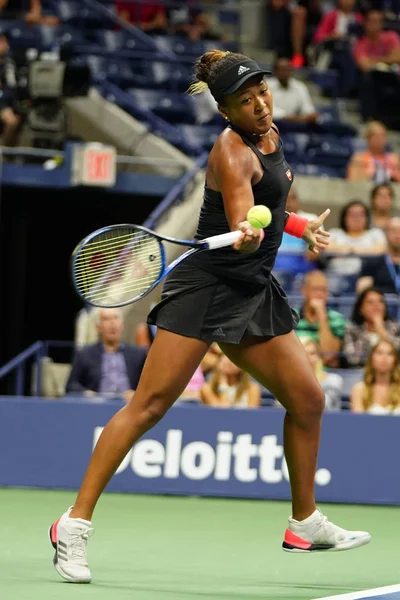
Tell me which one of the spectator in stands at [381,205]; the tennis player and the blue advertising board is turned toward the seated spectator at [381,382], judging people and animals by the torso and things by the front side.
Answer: the spectator in stands

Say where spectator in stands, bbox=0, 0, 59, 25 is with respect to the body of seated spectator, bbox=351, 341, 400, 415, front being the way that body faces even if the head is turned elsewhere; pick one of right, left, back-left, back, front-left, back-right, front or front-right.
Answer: back-right

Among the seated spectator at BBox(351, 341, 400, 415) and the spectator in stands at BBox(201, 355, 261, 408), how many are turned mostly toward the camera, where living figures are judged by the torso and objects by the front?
2

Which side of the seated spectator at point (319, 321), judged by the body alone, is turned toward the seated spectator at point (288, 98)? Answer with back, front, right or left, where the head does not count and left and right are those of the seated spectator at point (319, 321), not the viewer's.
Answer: back

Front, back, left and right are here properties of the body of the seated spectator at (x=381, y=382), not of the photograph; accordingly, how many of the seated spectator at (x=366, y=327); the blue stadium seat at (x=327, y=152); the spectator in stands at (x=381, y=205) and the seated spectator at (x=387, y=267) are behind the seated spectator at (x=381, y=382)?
4

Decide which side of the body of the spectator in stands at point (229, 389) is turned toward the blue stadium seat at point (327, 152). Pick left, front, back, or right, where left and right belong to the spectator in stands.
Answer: back

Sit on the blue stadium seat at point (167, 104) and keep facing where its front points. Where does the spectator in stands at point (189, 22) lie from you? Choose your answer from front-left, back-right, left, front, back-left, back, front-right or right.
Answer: back

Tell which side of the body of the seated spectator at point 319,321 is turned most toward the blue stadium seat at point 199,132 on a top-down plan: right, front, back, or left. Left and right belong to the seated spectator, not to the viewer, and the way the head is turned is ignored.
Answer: back
